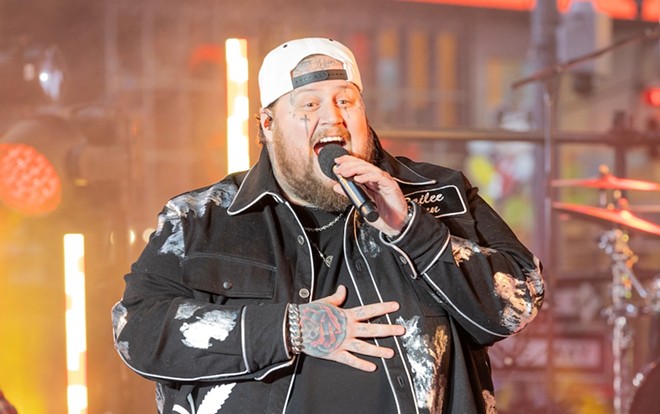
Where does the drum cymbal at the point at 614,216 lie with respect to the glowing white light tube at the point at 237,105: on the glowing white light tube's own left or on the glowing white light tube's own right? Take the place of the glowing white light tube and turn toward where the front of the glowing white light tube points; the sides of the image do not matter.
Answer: on the glowing white light tube's own left

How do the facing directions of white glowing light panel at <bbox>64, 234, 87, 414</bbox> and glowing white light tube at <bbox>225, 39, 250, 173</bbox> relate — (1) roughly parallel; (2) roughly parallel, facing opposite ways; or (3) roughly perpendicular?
roughly parallel

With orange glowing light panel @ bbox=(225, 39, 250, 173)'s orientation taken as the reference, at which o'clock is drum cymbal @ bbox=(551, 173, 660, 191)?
The drum cymbal is roughly at 8 o'clock from the orange glowing light panel.

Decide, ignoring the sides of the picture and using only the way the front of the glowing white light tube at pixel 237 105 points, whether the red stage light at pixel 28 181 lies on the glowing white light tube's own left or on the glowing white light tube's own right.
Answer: on the glowing white light tube's own right

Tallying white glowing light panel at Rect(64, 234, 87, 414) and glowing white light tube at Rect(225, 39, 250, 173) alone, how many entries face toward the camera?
2

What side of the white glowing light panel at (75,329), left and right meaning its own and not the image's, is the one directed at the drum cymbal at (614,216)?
left

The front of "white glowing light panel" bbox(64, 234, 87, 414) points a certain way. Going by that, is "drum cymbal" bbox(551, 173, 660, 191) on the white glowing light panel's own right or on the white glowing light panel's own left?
on the white glowing light panel's own left

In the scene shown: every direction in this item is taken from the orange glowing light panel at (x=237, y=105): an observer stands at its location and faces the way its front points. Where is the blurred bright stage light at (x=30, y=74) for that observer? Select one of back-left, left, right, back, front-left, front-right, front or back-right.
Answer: back-right

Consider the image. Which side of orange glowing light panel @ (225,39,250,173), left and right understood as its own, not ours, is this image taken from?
front
